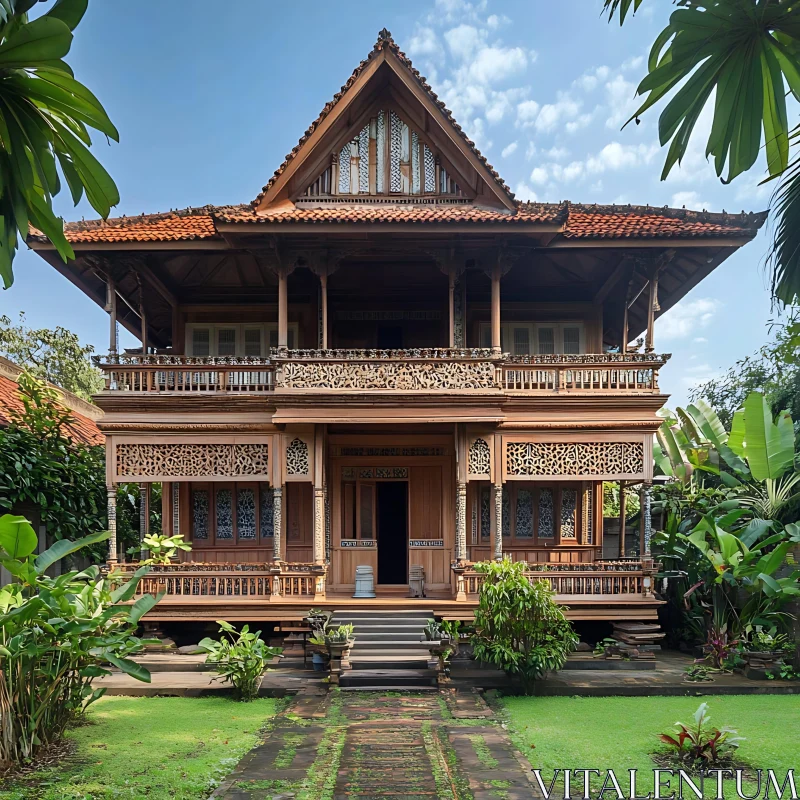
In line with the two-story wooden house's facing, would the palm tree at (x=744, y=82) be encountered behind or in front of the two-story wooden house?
in front

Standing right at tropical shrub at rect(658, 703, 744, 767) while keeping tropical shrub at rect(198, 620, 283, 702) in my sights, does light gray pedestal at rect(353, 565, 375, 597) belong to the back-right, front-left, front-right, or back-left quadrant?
front-right

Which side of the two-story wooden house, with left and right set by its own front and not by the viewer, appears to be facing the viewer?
front

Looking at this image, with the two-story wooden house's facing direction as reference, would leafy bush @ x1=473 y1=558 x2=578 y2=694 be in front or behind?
in front

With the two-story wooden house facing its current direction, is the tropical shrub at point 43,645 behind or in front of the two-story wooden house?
in front
